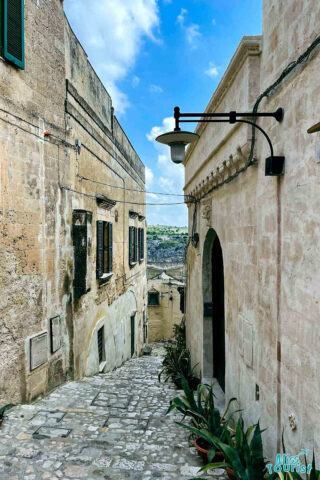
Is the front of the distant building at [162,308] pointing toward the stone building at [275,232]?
yes

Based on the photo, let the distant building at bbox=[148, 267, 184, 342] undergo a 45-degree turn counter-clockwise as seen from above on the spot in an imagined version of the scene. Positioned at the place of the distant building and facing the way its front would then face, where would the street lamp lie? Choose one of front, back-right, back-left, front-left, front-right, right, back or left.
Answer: front-right

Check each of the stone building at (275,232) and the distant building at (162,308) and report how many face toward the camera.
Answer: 1

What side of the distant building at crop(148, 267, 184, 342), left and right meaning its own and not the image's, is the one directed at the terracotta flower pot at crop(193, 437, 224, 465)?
front

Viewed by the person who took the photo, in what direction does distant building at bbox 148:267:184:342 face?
facing the viewer

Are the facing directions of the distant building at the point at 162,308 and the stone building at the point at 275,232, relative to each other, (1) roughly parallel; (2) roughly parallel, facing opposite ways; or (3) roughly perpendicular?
roughly perpendicular

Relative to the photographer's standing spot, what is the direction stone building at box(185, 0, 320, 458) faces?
facing to the left of the viewer

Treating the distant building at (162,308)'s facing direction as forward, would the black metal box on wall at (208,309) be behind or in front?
in front

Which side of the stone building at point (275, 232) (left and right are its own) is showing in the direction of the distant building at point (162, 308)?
right

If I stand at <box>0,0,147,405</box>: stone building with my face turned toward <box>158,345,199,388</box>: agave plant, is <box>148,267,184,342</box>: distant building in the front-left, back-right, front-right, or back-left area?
front-left

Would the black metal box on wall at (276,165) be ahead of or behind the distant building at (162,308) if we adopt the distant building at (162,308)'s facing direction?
ahead
